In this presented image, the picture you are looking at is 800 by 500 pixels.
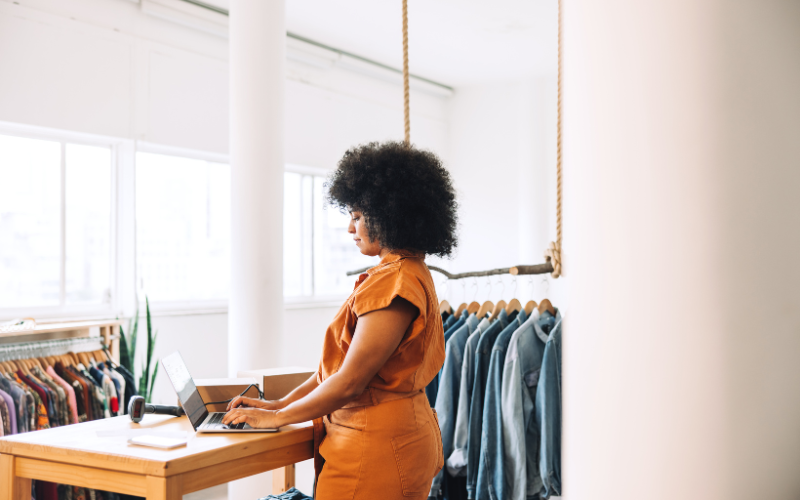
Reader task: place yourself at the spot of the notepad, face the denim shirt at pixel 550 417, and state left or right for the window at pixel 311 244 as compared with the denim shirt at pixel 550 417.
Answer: left

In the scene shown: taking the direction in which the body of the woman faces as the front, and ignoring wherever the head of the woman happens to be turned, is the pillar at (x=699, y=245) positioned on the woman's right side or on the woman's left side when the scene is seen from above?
on the woman's left side

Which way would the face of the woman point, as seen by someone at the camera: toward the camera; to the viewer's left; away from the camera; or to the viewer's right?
to the viewer's left

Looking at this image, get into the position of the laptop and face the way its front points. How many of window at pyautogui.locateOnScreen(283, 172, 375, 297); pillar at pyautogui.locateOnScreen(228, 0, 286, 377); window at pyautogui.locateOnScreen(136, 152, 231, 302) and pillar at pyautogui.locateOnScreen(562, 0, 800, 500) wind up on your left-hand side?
3

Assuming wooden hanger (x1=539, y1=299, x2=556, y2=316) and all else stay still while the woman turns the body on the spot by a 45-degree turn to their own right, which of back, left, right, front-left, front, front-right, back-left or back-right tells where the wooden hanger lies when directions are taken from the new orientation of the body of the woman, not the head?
right

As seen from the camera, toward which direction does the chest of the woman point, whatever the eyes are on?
to the viewer's left

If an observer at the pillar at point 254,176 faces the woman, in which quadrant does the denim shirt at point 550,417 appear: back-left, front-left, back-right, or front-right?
front-left

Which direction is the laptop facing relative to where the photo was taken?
to the viewer's right

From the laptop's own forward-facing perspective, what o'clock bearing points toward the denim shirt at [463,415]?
The denim shirt is roughly at 11 o'clock from the laptop.

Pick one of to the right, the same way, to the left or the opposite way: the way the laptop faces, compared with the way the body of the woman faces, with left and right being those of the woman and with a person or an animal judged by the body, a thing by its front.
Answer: the opposite way

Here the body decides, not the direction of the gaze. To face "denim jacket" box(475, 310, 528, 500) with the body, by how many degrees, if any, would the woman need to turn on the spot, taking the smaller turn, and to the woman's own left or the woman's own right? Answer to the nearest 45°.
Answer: approximately 135° to the woman's own right

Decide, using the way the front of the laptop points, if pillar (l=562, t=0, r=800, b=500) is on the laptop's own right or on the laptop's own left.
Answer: on the laptop's own right

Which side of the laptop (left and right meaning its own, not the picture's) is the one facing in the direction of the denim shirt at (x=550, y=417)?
front

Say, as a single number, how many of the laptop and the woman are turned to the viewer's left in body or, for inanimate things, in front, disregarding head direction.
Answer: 1

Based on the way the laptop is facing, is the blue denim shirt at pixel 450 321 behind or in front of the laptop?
in front
